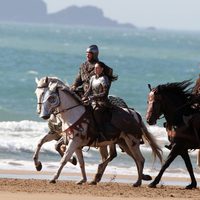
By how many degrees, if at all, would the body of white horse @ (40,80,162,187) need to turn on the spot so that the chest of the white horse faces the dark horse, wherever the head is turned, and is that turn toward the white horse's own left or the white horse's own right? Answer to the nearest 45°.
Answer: approximately 180°

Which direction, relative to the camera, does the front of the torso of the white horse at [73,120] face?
to the viewer's left
